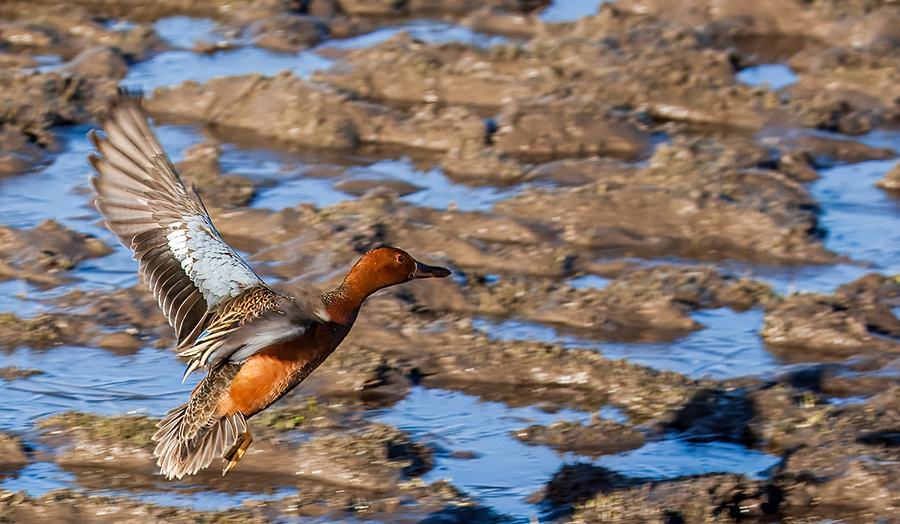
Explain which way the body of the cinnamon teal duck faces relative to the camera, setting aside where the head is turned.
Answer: to the viewer's right
